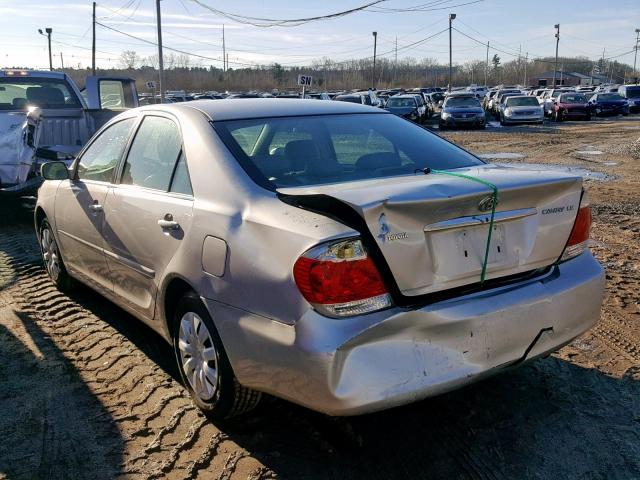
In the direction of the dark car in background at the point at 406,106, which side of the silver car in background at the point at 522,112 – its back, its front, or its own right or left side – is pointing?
right

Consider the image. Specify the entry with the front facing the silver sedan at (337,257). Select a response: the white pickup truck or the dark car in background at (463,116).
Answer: the dark car in background

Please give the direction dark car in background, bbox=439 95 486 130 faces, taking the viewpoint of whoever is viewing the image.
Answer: facing the viewer

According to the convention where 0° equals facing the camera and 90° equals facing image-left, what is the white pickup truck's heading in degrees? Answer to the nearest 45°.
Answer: approximately 180°

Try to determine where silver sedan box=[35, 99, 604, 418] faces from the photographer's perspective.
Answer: facing away from the viewer and to the left of the viewer

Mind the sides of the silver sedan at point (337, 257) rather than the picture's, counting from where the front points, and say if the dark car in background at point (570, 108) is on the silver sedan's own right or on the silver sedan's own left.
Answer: on the silver sedan's own right

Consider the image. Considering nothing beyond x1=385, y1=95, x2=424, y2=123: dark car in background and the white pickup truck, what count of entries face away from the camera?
1

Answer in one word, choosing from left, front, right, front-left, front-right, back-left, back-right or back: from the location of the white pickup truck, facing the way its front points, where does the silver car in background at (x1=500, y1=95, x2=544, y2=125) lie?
front-right

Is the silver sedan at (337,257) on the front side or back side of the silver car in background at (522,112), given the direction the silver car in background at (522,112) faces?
on the front side

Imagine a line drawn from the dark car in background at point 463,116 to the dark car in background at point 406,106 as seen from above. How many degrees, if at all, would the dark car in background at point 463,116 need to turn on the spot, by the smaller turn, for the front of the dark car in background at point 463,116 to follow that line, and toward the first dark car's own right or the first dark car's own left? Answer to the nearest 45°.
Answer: approximately 135° to the first dark car's own right

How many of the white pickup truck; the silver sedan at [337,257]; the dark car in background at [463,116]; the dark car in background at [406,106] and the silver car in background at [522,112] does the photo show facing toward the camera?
3

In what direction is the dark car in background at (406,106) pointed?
toward the camera

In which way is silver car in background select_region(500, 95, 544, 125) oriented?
toward the camera

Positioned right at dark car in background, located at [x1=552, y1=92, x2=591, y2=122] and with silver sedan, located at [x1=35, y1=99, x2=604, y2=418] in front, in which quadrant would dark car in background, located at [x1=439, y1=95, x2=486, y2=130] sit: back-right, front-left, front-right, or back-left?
front-right

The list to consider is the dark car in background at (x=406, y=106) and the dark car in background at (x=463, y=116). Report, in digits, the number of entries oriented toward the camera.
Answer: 2
